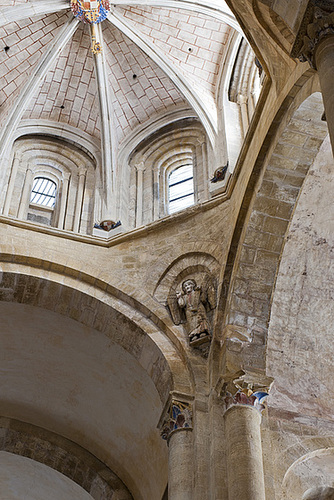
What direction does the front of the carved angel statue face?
toward the camera

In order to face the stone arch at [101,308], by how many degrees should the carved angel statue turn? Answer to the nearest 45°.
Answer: approximately 90° to its right
